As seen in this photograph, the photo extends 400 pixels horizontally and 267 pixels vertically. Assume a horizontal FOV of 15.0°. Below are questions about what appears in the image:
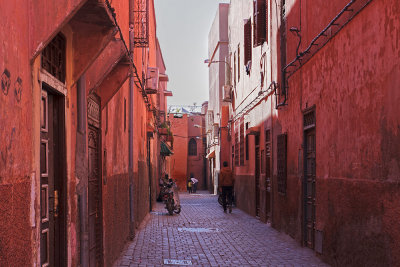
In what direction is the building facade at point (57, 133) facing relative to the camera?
to the viewer's right

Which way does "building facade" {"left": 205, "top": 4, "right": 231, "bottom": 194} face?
to the viewer's left

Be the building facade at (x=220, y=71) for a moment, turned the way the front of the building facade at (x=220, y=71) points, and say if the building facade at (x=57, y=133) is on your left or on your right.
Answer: on your left

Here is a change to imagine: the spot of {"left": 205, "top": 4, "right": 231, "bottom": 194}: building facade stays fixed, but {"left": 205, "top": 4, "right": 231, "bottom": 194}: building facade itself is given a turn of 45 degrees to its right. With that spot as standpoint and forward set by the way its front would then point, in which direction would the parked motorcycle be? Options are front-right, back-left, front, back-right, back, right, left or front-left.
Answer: back-left
